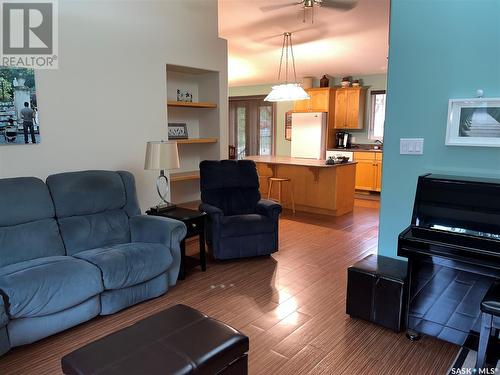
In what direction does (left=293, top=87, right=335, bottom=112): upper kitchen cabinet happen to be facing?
toward the camera

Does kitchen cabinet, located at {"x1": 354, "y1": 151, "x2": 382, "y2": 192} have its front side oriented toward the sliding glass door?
no

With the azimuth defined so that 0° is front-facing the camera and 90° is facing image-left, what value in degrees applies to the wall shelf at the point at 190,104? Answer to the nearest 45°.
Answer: approximately 315°

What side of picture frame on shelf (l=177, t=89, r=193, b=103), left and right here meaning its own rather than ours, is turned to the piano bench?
front

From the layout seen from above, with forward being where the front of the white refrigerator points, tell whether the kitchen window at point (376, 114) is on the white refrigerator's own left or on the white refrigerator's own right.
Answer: on the white refrigerator's own left

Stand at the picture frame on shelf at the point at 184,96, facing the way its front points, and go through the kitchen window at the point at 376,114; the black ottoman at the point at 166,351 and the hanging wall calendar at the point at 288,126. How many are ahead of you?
1

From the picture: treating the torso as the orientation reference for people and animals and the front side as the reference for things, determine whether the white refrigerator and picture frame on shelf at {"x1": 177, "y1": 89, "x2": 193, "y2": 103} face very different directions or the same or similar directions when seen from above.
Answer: same or similar directions

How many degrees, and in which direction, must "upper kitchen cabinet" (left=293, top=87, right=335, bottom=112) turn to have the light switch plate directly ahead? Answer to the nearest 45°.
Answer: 0° — it already faces it

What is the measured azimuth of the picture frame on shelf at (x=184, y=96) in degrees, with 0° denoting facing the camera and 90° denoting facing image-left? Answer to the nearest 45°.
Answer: approximately 0°

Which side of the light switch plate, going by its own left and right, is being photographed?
front

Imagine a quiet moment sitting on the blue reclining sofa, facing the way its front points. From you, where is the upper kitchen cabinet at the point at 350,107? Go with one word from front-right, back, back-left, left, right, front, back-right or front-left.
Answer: left

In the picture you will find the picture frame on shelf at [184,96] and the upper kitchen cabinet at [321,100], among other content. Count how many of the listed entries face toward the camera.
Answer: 2

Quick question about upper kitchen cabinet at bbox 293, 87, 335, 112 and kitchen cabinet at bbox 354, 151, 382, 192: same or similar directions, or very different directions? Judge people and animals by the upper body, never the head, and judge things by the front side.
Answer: same or similar directions

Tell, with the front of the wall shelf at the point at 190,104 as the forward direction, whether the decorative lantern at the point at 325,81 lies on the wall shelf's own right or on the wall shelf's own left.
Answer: on the wall shelf's own left

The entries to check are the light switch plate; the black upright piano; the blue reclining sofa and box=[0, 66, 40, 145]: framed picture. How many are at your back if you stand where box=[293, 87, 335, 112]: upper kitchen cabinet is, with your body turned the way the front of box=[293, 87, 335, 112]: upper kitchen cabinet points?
0

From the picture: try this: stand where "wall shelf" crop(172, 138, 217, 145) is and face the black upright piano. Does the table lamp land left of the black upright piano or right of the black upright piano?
right

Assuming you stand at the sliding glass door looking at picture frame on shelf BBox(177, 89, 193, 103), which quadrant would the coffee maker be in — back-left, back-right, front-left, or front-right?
front-left

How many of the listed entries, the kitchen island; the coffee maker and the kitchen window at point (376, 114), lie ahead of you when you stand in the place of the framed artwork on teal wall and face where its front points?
0
